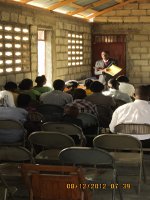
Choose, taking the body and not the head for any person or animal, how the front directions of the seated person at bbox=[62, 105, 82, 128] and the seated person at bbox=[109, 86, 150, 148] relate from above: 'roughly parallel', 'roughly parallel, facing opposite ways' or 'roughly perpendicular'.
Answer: roughly parallel

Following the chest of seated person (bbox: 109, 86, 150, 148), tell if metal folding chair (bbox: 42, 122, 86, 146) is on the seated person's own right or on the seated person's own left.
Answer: on the seated person's own left

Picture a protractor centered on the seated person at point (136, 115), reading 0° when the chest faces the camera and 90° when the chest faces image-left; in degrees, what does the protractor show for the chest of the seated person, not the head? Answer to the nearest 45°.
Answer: approximately 180°

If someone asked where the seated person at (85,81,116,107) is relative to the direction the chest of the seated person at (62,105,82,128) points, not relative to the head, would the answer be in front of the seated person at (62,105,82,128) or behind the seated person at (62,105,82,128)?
in front

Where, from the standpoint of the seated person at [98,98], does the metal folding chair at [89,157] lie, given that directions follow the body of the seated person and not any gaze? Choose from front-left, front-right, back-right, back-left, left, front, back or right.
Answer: back

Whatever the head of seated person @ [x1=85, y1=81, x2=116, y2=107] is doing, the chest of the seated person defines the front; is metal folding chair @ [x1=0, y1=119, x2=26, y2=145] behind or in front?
behind

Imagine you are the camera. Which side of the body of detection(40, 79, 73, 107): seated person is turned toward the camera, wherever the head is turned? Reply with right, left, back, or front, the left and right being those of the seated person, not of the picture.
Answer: back

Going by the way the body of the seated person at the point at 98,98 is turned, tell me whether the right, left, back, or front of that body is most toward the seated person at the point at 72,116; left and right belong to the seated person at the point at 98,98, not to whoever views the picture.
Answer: back

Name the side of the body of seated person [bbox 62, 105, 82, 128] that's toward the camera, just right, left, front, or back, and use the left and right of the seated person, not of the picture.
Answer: back

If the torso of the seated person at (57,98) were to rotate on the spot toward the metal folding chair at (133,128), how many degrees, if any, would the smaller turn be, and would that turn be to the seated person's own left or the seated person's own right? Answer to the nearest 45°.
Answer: approximately 180°

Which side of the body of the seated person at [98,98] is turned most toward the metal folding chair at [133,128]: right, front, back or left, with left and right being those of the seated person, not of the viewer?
back

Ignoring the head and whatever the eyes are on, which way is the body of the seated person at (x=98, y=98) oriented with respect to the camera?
away from the camera

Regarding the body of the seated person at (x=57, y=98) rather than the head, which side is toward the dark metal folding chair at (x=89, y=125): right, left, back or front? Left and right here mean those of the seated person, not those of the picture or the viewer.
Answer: back

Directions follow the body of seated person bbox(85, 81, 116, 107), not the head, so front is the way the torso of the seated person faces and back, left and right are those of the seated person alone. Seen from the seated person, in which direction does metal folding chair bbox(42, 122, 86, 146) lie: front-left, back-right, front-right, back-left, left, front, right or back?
back

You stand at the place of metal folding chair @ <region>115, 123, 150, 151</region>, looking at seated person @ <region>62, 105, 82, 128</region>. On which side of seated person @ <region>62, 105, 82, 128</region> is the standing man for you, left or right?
right

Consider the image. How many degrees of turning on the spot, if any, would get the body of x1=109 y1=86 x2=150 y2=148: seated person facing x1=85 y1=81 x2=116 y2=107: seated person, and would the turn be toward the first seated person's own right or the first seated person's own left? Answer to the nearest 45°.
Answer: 0° — they already face them

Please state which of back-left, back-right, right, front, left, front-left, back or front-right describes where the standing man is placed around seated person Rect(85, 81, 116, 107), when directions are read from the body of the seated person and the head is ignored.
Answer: front
